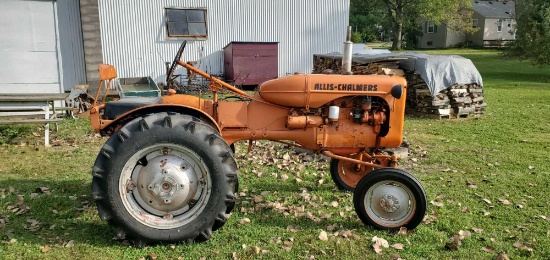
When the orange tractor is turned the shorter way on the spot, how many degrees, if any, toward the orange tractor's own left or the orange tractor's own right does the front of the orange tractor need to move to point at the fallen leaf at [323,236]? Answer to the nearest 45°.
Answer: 0° — it already faces it

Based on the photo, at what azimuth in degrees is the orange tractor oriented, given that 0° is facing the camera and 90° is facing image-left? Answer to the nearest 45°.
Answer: approximately 270°

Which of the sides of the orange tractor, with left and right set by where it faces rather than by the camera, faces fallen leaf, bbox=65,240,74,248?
back

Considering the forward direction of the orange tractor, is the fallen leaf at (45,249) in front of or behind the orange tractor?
behind

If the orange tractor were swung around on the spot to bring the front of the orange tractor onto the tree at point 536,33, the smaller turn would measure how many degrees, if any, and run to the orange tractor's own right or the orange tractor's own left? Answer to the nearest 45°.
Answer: approximately 45° to the orange tractor's own left

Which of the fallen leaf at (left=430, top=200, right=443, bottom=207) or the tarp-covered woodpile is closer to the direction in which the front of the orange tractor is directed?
the fallen leaf

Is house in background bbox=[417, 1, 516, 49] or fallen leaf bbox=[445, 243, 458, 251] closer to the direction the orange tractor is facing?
the fallen leaf

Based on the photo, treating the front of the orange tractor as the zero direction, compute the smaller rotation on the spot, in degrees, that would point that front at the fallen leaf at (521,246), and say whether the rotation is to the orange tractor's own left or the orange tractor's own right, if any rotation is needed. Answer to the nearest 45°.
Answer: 0° — it already faces it

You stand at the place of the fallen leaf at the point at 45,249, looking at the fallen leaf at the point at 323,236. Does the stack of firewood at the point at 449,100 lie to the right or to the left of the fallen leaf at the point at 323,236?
left

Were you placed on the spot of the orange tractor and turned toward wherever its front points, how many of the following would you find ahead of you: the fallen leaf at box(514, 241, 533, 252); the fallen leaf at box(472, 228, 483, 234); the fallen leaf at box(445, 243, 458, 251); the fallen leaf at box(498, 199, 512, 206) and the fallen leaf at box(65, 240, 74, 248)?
4

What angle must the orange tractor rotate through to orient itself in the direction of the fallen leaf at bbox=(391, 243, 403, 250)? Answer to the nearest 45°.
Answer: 0° — it already faces it

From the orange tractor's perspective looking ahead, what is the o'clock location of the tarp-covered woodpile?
The tarp-covered woodpile is roughly at 10 o'clock from the orange tractor.
